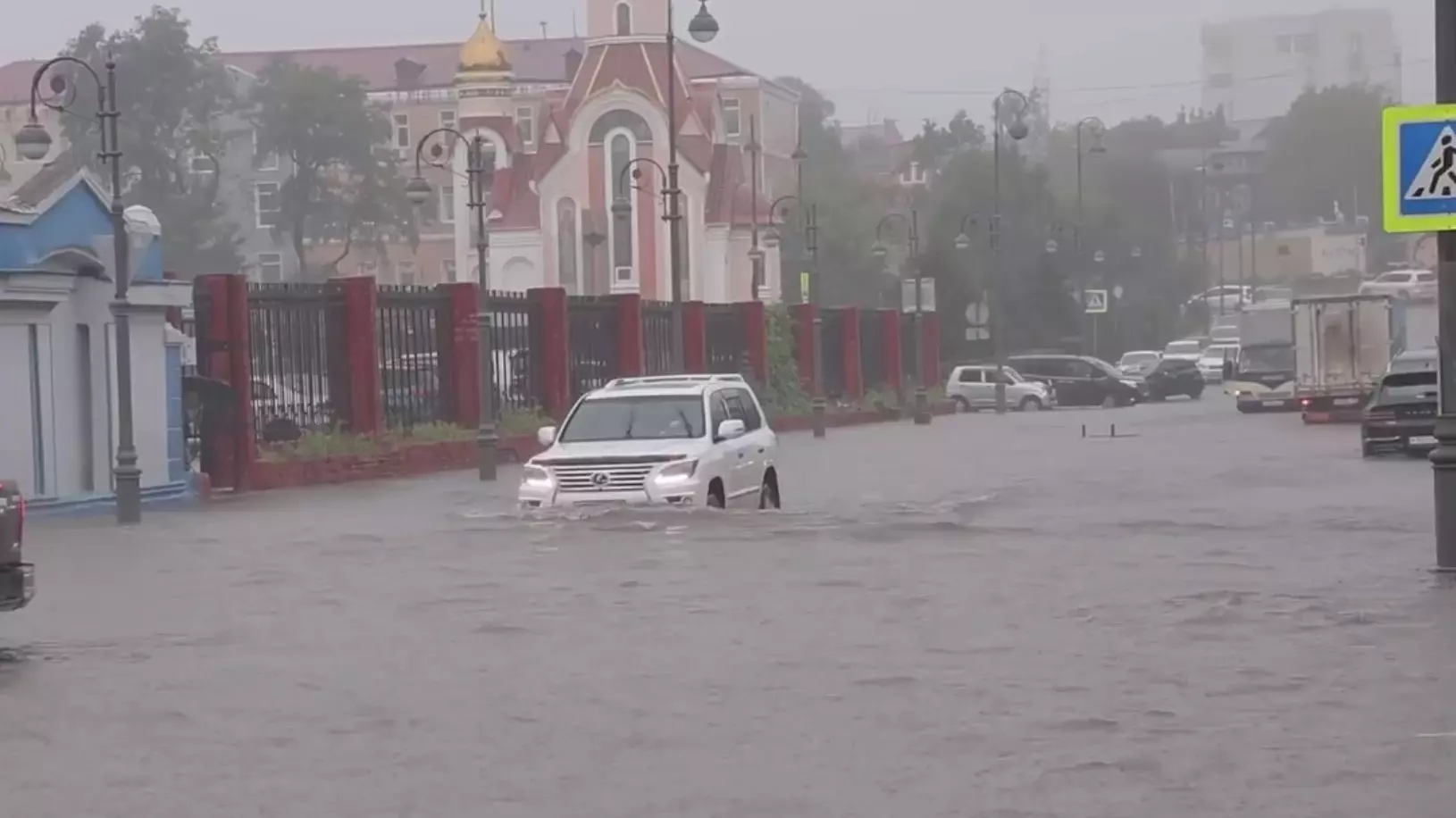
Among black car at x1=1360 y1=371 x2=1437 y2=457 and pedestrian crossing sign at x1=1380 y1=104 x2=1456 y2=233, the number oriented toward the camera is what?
1

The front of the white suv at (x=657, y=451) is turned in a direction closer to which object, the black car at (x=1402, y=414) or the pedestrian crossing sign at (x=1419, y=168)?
the pedestrian crossing sign

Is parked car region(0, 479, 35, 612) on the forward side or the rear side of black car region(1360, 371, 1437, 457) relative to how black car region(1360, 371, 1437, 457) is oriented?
on the rear side

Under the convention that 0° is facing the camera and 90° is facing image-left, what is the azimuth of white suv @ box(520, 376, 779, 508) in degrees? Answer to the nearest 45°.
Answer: approximately 45°

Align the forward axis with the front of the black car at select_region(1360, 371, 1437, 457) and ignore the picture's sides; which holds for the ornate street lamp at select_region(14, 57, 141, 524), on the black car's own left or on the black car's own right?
on the black car's own left

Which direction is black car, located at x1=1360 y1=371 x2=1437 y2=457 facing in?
away from the camera

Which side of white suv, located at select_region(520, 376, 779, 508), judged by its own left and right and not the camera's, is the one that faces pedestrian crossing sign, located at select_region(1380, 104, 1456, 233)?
left

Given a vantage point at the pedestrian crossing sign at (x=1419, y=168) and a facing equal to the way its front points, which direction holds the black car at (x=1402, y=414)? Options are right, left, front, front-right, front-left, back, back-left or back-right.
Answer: back

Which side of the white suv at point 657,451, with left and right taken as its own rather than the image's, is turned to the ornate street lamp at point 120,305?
right

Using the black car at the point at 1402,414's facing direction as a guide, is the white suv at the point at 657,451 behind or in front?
behind

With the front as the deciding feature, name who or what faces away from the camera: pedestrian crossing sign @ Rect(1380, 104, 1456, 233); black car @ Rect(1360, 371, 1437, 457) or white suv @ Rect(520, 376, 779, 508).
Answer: the black car
